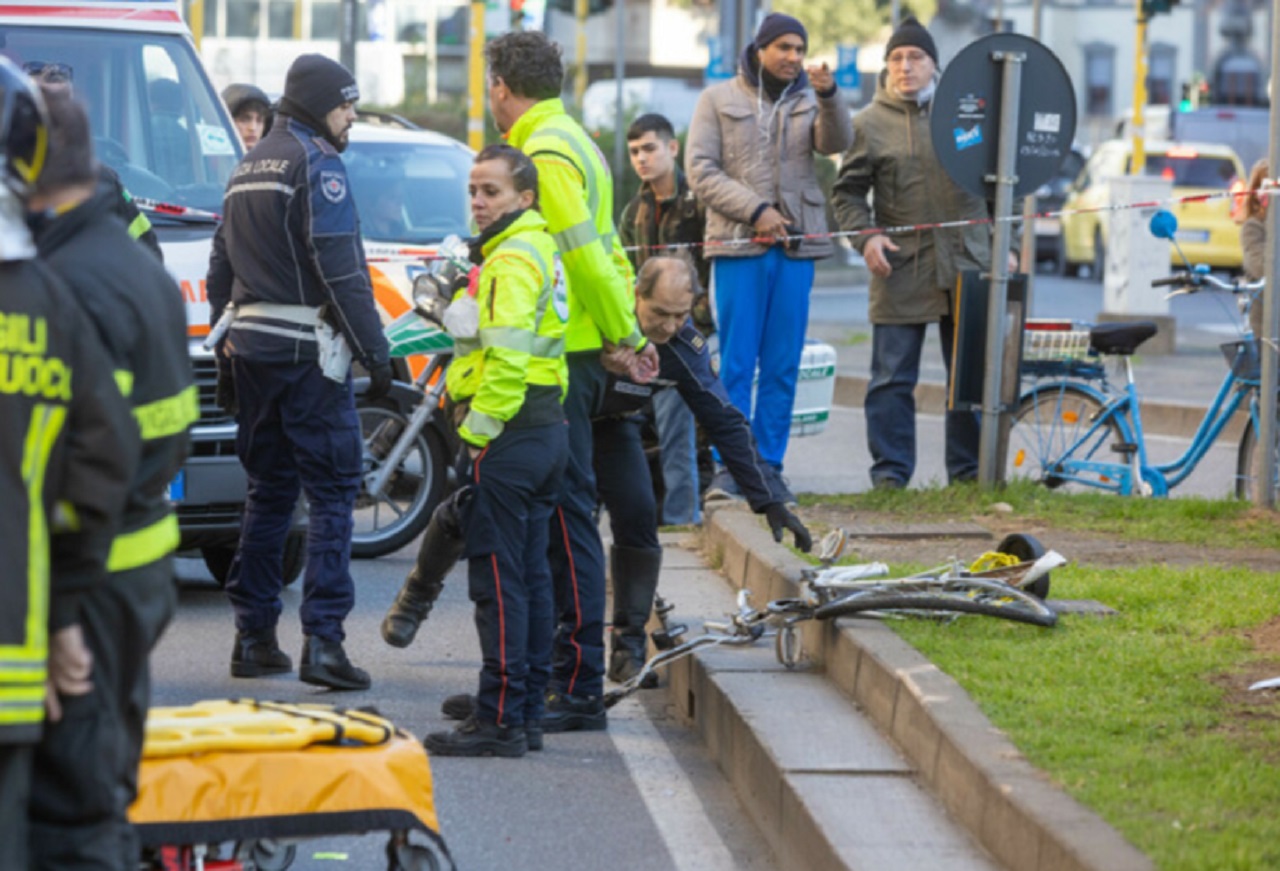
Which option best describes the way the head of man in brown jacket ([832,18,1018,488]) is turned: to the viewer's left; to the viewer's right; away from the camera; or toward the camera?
toward the camera

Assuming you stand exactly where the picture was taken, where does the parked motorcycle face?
facing to the left of the viewer

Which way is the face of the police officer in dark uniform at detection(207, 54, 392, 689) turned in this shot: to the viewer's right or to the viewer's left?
to the viewer's right

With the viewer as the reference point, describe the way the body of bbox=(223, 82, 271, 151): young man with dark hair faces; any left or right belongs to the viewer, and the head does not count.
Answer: facing the viewer

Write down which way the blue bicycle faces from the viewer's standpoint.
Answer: facing to the right of the viewer

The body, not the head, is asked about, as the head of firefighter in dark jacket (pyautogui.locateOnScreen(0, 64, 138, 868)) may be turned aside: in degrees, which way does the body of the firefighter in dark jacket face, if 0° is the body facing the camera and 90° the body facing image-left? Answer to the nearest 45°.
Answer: approximately 180°

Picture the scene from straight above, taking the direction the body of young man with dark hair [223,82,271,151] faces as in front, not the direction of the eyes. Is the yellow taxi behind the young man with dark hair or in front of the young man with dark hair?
behind

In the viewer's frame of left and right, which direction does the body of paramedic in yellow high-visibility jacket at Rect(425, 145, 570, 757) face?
facing to the left of the viewer

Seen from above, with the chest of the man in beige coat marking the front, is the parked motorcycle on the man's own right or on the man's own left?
on the man's own right

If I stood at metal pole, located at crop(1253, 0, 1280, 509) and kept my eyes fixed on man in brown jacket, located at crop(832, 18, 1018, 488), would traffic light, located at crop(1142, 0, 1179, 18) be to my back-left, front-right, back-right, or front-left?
front-right

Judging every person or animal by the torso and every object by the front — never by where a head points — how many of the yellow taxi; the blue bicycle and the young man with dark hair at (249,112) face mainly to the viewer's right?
1

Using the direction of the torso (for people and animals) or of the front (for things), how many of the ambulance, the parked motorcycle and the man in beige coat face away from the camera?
0
